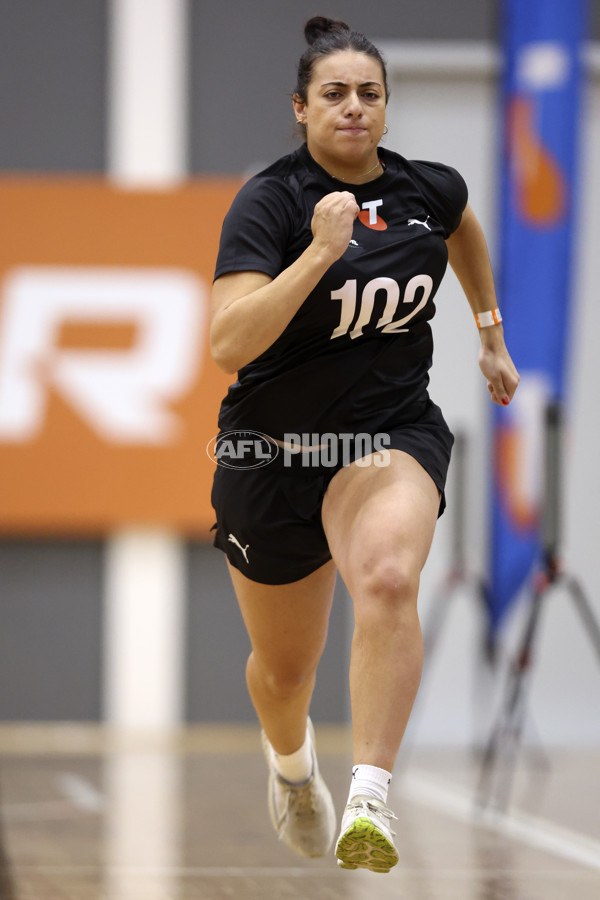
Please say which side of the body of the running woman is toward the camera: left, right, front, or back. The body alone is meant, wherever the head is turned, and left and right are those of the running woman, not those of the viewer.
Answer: front

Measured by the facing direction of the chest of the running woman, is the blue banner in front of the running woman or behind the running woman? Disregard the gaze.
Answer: behind
